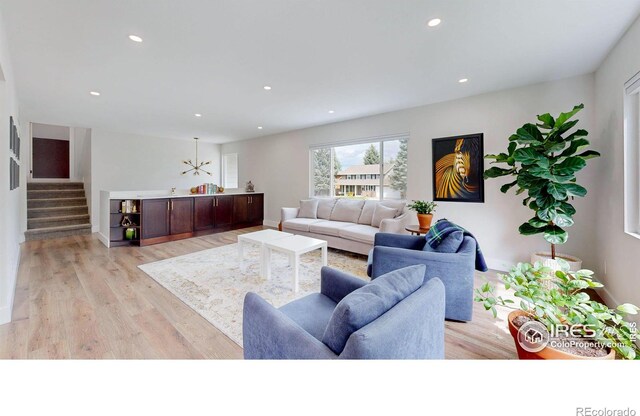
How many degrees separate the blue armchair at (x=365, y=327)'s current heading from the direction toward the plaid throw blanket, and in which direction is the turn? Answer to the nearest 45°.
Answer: approximately 90° to its right

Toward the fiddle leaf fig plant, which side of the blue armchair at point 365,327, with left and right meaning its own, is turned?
right

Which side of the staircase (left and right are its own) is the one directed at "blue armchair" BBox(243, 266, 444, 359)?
front

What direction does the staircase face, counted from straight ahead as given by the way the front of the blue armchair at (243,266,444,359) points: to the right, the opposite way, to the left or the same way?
the opposite way

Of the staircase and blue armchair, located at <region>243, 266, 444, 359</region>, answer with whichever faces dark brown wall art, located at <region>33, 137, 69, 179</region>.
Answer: the blue armchair

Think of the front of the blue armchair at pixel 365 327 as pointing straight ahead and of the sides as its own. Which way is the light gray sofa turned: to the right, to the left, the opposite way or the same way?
to the left

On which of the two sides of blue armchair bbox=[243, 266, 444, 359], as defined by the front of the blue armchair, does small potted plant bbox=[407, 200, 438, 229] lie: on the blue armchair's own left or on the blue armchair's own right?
on the blue armchair's own right

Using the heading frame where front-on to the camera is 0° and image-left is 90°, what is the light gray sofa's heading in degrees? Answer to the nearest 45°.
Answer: approximately 45°

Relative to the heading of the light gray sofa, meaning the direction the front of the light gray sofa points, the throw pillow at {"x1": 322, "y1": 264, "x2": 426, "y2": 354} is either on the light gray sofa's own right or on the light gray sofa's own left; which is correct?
on the light gray sofa's own left

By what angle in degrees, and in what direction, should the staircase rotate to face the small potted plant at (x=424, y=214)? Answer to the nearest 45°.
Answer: approximately 45° to its left
